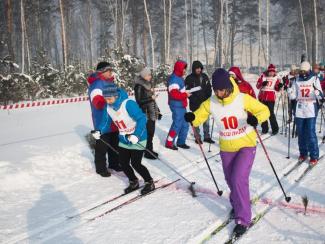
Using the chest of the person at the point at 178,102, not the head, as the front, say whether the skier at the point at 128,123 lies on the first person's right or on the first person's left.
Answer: on the first person's right

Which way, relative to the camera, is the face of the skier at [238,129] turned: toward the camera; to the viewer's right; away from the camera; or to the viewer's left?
toward the camera

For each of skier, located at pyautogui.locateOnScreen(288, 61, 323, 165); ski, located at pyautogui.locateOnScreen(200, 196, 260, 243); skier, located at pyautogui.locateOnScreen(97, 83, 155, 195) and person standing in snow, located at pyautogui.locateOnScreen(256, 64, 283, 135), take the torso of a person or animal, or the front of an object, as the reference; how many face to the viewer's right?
0

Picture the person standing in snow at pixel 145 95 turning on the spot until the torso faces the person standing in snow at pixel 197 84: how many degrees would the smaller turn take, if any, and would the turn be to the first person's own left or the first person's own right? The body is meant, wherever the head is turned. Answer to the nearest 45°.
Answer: approximately 45° to the first person's own left

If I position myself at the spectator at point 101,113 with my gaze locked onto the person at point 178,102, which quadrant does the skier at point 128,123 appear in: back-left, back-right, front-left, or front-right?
back-right

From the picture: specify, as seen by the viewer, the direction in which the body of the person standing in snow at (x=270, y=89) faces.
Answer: toward the camera

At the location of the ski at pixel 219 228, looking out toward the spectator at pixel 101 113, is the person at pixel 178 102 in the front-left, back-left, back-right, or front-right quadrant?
front-right

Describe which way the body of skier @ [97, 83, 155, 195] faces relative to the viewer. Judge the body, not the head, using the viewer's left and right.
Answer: facing the viewer and to the left of the viewer

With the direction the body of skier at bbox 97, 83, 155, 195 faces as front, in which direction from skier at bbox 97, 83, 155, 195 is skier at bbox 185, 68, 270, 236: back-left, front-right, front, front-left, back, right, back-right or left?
left

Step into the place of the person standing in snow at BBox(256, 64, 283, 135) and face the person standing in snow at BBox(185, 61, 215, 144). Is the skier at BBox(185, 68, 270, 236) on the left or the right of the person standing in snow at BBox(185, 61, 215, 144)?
left
